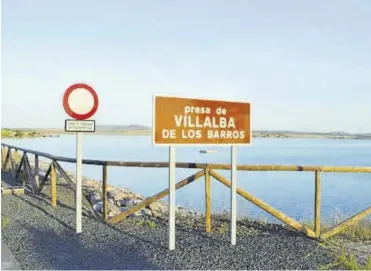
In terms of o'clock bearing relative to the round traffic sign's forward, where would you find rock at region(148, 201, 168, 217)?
The rock is roughly at 7 o'clock from the round traffic sign.

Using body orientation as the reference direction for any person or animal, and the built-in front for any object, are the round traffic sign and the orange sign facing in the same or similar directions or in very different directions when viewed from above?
same or similar directions

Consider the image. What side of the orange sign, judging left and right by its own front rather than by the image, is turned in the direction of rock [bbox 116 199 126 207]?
back

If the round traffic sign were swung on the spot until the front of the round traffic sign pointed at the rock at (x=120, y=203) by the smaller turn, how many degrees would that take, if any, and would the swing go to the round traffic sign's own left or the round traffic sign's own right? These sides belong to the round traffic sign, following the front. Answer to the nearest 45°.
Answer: approximately 180°

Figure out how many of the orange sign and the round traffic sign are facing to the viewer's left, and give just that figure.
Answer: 0

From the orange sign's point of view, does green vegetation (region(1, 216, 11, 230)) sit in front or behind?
behind

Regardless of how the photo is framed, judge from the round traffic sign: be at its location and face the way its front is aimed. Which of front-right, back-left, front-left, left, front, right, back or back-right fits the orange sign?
front-left

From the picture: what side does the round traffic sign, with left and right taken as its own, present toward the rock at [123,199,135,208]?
back

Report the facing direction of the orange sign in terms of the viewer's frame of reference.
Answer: facing the viewer and to the right of the viewer

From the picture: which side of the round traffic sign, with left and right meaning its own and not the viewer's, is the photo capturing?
front

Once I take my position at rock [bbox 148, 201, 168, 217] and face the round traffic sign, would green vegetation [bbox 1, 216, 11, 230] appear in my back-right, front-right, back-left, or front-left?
front-right

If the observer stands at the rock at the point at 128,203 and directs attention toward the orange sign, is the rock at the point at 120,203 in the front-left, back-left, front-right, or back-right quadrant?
back-right
